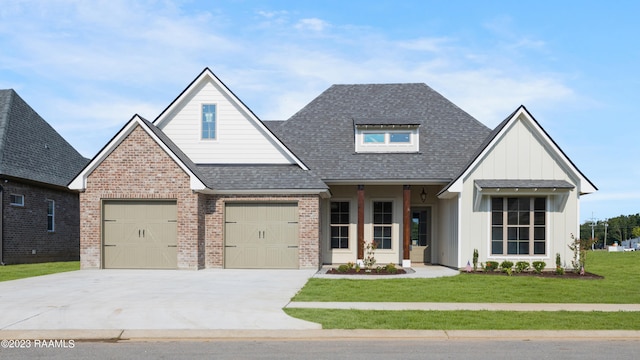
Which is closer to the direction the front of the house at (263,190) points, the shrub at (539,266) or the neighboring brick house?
the shrub

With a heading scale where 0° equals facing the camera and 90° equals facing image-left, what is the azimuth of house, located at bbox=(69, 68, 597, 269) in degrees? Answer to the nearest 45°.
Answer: approximately 0°

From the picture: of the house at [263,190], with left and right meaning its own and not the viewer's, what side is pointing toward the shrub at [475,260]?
left
